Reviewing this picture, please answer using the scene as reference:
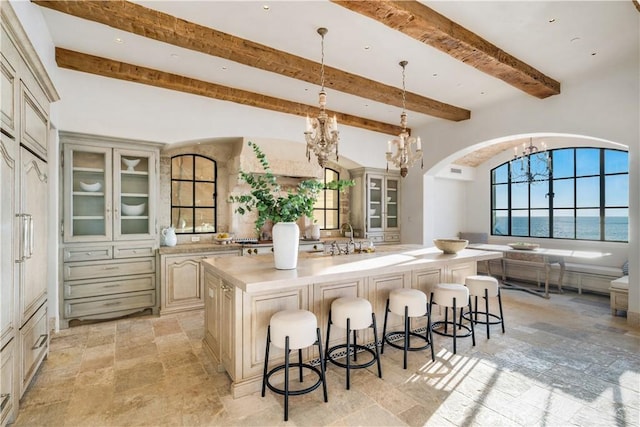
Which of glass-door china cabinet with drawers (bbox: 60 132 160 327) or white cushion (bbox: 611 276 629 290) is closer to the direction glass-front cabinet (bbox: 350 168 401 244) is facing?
the white cushion

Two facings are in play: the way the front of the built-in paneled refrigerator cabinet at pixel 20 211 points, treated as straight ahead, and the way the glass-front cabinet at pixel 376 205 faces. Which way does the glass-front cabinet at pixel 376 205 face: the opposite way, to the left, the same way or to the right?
to the right

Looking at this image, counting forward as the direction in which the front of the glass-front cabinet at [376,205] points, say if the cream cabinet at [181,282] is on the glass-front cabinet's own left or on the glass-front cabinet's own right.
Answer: on the glass-front cabinet's own right

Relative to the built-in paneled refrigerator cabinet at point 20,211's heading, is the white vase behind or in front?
in front

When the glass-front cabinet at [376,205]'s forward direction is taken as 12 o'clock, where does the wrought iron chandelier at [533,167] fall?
The wrought iron chandelier is roughly at 10 o'clock from the glass-front cabinet.

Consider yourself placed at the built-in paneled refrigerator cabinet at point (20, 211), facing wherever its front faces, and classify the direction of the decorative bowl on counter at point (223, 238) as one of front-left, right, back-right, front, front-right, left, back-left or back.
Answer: front-left

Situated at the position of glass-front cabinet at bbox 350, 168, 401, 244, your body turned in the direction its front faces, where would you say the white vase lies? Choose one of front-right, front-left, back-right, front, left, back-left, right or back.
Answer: front-right

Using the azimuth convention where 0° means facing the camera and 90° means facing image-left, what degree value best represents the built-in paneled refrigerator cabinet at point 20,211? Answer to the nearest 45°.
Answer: approximately 270°

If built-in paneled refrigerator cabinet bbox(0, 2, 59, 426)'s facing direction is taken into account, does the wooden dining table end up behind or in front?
in front

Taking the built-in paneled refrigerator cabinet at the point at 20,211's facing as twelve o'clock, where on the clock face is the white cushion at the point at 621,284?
The white cushion is roughly at 1 o'clock from the built-in paneled refrigerator cabinet.

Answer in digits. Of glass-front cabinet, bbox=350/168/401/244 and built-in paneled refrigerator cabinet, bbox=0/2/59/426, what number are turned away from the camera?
0

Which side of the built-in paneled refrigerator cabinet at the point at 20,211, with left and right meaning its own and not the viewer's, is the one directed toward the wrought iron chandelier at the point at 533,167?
front

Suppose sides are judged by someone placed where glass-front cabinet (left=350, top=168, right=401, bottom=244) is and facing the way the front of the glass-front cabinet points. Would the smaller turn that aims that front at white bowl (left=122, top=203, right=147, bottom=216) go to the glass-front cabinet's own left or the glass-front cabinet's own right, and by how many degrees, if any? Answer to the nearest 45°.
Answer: approximately 90° to the glass-front cabinet's own right
